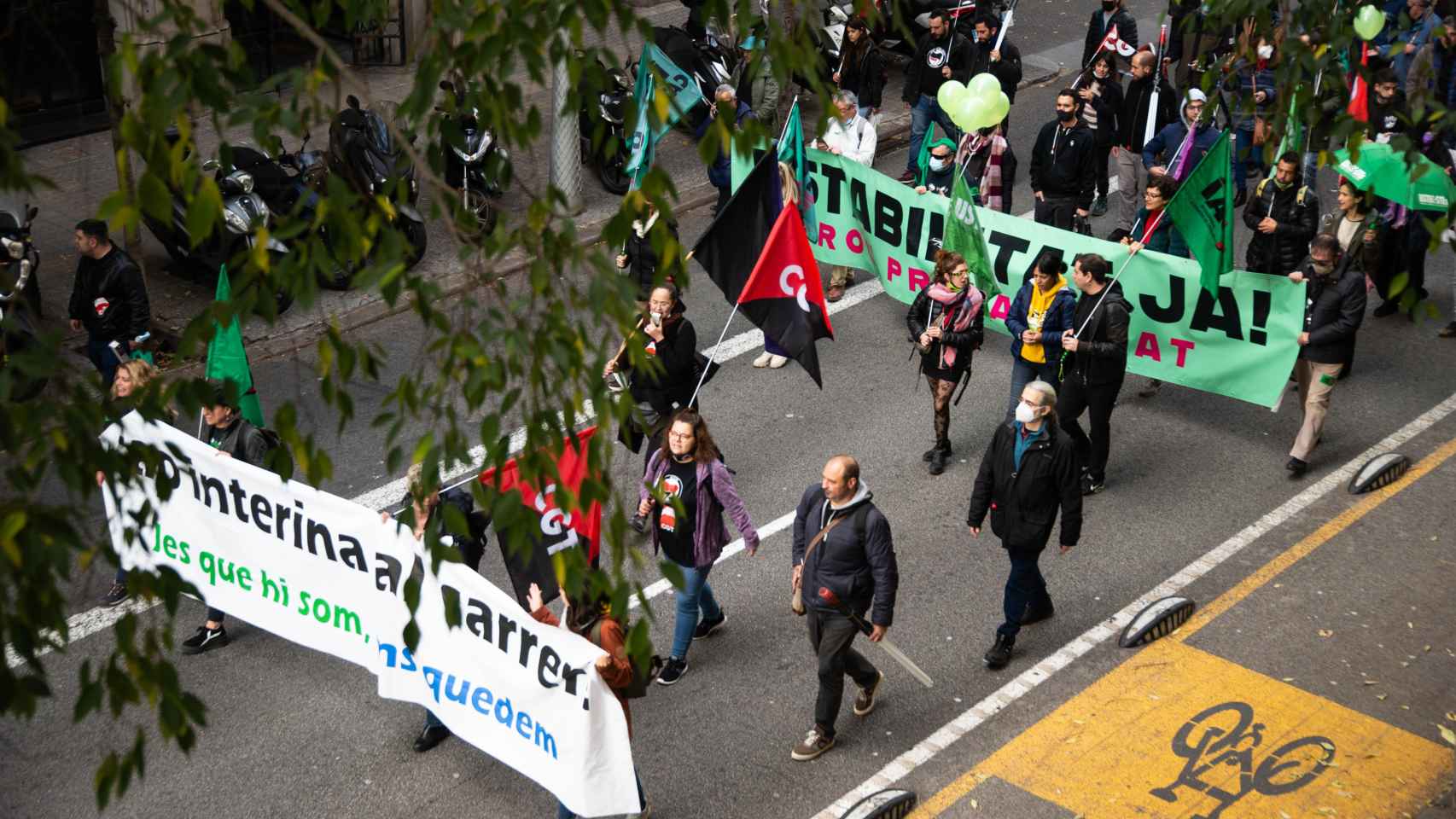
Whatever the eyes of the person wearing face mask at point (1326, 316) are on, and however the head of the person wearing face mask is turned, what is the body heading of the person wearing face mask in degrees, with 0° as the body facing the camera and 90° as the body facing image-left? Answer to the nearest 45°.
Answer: approximately 45°

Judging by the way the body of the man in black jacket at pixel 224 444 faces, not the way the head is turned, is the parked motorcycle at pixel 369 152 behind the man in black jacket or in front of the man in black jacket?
behind

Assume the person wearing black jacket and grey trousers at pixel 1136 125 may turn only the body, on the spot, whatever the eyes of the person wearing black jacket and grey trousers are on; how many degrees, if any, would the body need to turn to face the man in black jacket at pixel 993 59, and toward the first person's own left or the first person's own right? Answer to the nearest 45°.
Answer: approximately 90° to the first person's own right

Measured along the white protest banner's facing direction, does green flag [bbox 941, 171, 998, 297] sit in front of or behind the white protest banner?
behind

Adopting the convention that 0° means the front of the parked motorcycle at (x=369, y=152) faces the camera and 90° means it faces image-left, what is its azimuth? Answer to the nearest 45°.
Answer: approximately 315°

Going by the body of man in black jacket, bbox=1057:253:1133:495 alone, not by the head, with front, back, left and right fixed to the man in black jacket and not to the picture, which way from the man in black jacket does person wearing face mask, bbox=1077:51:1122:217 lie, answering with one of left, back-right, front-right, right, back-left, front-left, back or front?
back-right

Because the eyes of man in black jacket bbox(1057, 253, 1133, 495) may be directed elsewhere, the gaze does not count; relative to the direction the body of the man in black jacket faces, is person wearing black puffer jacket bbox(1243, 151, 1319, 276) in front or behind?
behind

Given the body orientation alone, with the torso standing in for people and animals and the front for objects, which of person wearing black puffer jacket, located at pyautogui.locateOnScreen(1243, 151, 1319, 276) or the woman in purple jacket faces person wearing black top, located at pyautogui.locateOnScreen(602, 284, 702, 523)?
person wearing black puffer jacket, located at pyautogui.locateOnScreen(1243, 151, 1319, 276)

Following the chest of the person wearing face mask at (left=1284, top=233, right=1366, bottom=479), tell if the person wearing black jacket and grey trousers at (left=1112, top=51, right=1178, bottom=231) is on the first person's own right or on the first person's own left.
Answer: on the first person's own right

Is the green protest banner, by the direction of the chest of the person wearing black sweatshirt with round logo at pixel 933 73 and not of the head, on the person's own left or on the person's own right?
on the person's own left
